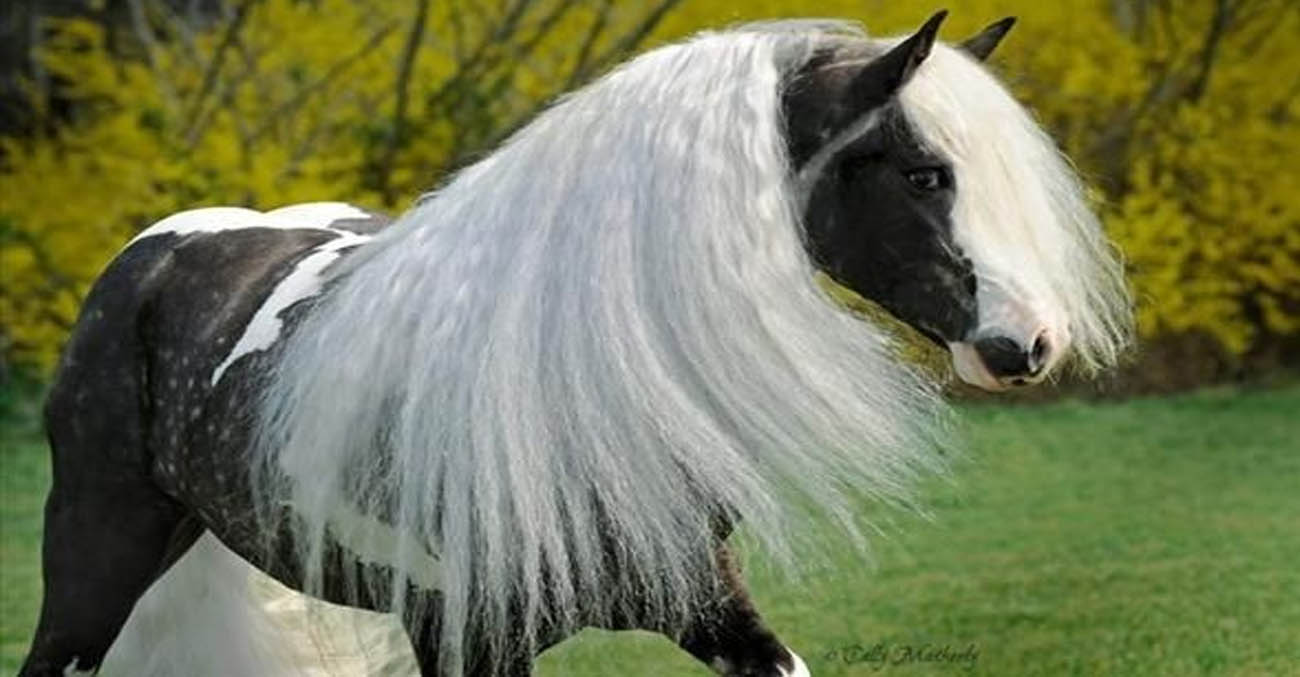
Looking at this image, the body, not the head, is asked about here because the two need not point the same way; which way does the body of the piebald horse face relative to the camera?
to the viewer's right
